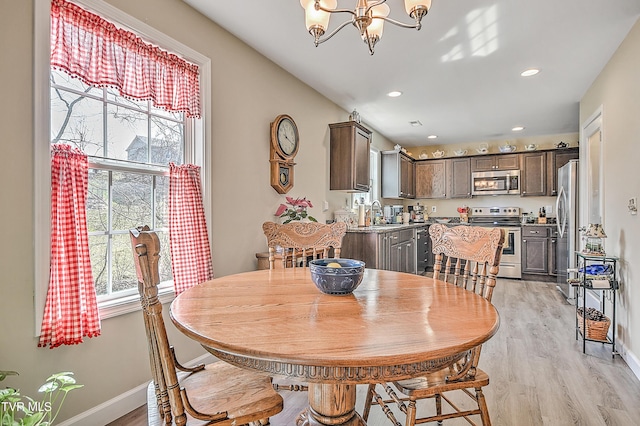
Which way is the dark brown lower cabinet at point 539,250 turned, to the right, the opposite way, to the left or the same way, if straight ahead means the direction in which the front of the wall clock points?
to the right

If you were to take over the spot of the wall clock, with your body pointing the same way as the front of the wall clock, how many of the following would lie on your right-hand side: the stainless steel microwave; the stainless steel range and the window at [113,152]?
1

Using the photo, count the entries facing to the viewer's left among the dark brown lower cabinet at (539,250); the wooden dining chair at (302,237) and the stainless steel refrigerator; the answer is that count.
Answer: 1

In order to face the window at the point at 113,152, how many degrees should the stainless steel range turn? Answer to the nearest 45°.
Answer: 0° — it already faces it

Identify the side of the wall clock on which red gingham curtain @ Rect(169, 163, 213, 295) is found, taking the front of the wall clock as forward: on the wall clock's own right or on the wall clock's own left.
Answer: on the wall clock's own right

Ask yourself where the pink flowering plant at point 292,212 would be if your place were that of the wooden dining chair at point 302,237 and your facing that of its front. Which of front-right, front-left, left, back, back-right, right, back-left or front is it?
back

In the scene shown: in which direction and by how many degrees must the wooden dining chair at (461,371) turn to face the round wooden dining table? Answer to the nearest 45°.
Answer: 0° — it already faces it

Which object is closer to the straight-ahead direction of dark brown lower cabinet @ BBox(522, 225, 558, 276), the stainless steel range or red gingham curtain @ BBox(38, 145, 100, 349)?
the red gingham curtain

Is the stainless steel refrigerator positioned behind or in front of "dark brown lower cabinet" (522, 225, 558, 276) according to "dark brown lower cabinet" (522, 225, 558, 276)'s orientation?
in front

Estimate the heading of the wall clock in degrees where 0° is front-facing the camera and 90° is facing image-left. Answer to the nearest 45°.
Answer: approximately 315°

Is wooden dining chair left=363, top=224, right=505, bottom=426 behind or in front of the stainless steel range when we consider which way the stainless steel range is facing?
in front

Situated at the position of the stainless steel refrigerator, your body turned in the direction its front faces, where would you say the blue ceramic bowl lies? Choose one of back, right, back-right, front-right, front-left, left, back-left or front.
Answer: left

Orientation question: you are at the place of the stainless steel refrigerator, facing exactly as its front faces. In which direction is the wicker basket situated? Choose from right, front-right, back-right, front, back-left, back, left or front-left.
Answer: left

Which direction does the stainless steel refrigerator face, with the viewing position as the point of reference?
facing to the left of the viewer
